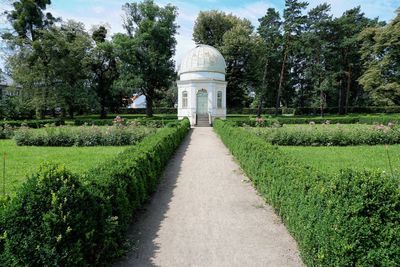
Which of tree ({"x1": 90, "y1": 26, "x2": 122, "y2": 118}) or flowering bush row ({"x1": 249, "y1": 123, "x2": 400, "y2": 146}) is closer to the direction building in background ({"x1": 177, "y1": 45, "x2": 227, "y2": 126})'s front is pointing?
the flowering bush row

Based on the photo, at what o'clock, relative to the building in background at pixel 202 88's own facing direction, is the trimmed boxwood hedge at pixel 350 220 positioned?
The trimmed boxwood hedge is roughly at 12 o'clock from the building in background.

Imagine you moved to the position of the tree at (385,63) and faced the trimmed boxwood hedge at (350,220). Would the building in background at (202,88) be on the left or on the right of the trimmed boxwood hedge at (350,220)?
right

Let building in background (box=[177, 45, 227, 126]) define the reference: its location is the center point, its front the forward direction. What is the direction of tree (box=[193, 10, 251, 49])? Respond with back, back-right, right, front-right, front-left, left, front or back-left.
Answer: back

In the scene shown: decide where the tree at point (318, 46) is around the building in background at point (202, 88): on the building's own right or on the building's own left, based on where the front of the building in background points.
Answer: on the building's own left

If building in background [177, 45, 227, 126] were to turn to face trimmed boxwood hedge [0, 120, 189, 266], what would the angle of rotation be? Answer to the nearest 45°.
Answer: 0° — it already faces it

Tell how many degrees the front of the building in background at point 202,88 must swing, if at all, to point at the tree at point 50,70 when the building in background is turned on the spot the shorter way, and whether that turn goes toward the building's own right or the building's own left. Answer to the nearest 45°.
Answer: approximately 90° to the building's own right

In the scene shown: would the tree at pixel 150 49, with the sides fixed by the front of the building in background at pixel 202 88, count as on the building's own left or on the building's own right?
on the building's own right

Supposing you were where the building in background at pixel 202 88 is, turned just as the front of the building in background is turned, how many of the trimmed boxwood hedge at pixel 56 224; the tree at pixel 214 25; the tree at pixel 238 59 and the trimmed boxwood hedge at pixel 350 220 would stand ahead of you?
2

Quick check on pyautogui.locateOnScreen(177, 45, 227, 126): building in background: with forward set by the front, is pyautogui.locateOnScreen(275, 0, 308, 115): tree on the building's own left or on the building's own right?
on the building's own left

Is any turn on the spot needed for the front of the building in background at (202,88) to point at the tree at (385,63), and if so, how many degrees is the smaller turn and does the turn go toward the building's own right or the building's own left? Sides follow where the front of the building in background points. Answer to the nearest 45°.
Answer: approximately 90° to the building's own left

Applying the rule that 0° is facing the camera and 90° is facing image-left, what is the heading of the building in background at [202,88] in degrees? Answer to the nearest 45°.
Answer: approximately 0°

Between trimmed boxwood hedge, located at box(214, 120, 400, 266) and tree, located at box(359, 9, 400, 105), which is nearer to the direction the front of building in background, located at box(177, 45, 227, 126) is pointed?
the trimmed boxwood hedge

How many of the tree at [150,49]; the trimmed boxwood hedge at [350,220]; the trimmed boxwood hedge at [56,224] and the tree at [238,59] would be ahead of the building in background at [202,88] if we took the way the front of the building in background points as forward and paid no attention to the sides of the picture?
2
